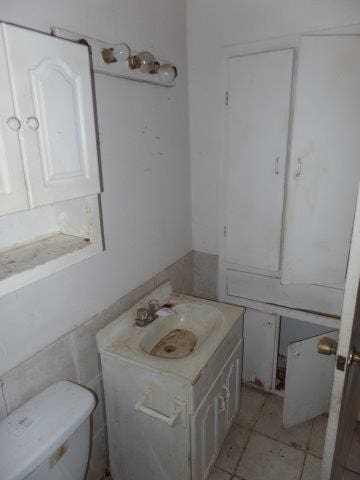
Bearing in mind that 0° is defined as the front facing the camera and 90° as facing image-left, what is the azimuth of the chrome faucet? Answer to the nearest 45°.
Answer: approximately 315°

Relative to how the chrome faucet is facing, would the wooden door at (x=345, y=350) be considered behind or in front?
in front

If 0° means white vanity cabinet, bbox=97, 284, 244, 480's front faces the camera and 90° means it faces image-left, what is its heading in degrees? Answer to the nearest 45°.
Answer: approximately 315°

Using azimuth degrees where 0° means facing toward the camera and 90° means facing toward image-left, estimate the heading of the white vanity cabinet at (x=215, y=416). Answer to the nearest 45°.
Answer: approximately 315°
